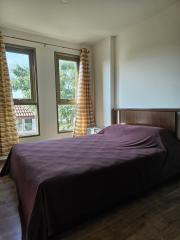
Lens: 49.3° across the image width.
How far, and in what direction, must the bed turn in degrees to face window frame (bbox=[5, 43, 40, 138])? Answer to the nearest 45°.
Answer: approximately 90° to its right

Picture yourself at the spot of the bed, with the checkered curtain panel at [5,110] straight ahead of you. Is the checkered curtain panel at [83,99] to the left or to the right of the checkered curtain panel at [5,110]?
right

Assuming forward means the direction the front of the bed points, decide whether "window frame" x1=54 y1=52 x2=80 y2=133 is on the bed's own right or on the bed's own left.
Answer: on the bed's own right

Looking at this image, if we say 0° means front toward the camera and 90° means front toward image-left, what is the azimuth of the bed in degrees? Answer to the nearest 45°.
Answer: approximately 45°

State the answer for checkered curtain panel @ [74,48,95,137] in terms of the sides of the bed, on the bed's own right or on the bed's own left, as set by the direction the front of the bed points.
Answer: on the bed's own right

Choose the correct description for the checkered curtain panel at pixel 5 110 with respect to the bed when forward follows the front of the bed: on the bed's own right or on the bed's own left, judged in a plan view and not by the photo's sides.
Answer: on the bed's own right
